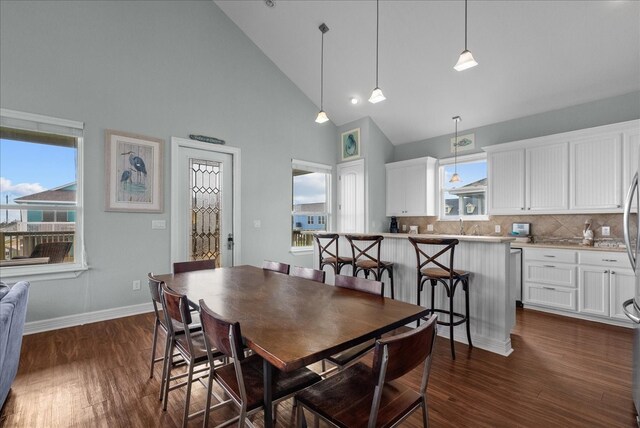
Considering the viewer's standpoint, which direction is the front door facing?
facing the viewer and to the right of the viewer

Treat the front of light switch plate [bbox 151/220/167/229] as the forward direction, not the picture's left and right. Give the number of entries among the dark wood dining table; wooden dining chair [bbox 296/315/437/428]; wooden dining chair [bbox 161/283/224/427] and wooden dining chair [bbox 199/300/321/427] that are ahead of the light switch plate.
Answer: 4

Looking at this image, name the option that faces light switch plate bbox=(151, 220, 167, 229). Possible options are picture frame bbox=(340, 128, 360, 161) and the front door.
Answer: the picture frame

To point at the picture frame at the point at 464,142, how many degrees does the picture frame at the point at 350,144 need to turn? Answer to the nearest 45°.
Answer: approximately 135° to its left

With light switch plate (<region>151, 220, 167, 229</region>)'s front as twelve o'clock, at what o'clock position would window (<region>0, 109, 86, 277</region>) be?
The window is roughly at 3 o'clock from the light switch plate.

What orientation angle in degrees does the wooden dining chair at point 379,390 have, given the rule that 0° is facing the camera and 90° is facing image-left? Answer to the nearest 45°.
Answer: approximately 135°

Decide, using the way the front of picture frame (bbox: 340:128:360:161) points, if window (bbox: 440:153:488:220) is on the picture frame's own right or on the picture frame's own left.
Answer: on the picture frame's own left

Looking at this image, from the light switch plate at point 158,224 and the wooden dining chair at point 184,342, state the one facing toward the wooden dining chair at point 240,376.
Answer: the light switch plate

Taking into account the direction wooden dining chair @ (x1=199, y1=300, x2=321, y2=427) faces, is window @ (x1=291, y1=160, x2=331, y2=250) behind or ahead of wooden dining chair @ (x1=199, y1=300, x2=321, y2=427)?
ahead

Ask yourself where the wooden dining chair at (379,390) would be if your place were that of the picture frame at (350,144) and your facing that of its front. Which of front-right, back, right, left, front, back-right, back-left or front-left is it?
front-left

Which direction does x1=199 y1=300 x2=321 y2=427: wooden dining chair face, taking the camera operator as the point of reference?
facing away from the viewer and to the right of the viewer

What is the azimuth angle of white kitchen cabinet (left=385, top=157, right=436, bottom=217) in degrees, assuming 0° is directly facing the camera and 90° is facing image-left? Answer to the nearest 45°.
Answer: approximately 45°

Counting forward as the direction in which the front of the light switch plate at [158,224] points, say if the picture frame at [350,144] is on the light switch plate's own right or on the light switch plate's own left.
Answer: on the light switch plate's own left

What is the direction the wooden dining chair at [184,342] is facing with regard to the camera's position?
facing away from the viewer and to the right of the viewer

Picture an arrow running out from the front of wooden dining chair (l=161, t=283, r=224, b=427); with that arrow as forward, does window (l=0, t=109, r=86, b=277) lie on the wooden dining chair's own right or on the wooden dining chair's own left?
on the wooden dining chair's own left
